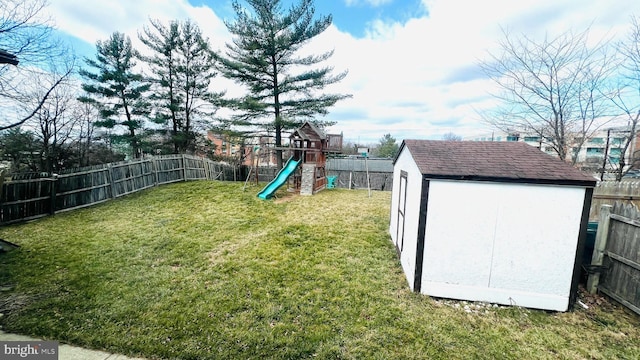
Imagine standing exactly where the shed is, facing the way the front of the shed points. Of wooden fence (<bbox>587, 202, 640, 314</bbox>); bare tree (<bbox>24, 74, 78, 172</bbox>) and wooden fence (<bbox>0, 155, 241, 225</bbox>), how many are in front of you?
2

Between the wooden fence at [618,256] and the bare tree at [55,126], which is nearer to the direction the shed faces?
the bare tree

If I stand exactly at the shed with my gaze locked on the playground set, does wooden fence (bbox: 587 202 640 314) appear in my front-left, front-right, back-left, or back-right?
back-right

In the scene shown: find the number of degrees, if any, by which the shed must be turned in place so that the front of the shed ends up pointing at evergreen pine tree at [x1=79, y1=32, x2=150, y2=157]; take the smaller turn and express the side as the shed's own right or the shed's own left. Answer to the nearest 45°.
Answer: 0° — it already faces it

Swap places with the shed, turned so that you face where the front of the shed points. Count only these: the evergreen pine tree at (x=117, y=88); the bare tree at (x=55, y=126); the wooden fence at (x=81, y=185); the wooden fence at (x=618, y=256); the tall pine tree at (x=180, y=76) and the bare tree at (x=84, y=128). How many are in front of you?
5

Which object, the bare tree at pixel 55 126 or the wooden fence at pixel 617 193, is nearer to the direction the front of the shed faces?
the bare tree

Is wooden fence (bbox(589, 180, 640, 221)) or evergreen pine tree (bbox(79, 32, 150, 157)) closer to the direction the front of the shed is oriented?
the evergreen pine tree

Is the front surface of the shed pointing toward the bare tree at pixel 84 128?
yes

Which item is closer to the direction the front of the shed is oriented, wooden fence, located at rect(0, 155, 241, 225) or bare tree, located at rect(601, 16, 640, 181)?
the wooden fence

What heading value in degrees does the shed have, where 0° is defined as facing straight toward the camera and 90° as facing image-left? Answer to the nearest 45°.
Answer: approximately 90°

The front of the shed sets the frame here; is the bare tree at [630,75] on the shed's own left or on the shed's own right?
on the shed's own right

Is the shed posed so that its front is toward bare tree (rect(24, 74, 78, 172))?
yes

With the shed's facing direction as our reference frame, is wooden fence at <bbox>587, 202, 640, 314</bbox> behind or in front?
behind
